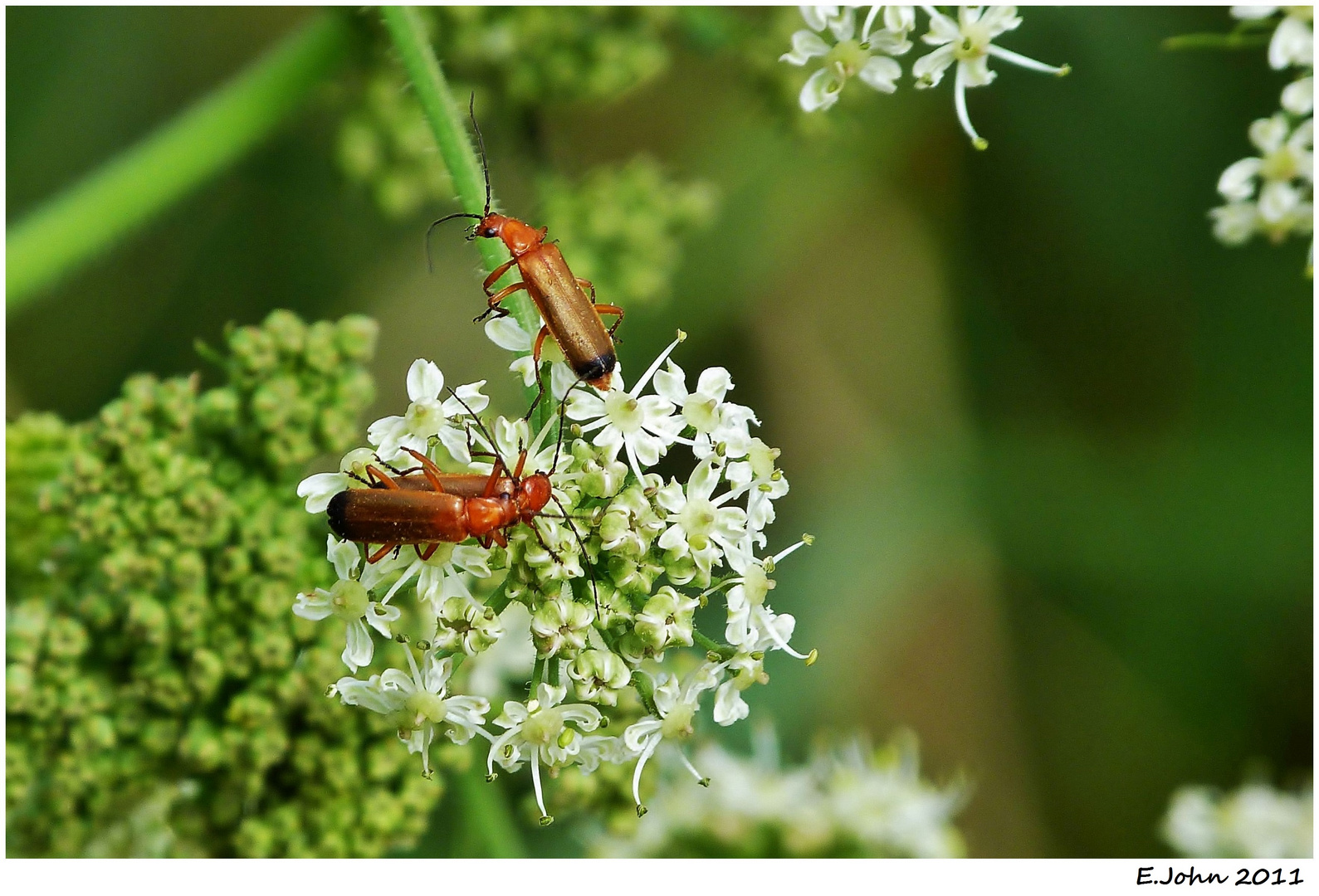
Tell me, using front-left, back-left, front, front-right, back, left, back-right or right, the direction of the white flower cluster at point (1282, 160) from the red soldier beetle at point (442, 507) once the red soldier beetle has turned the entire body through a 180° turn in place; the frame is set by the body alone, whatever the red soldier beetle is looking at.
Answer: back

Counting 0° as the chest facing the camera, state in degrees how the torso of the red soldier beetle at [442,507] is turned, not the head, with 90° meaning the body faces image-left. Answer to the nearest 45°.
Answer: approximately 270°

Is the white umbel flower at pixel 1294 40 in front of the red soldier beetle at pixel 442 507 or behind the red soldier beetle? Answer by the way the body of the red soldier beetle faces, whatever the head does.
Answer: in front
